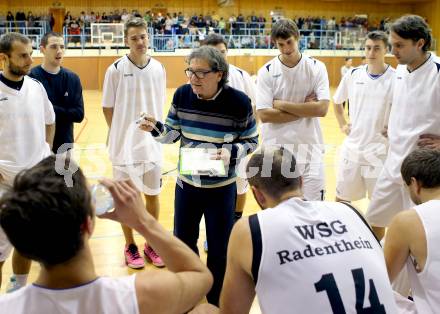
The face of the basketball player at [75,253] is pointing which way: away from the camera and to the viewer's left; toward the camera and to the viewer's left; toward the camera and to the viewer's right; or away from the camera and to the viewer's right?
away from the camera and to the viewer's right

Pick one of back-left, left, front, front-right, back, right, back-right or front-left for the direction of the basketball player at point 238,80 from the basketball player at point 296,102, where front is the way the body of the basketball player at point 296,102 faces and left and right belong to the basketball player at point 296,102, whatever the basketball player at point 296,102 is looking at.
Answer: back-right

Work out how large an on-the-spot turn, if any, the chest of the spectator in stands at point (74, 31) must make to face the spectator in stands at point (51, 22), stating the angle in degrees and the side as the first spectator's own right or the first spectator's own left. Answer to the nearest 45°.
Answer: approximately 135° to the first spectator's own right

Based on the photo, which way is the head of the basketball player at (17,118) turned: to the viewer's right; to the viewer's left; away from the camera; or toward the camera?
to the viewer's right

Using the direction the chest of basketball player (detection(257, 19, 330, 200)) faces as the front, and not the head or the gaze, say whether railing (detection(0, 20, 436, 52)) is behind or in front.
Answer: behind

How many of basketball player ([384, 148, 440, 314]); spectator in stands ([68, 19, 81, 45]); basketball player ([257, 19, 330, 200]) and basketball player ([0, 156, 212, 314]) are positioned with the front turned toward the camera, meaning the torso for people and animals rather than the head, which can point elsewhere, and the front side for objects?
2

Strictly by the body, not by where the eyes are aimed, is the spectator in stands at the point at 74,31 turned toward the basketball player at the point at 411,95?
yes

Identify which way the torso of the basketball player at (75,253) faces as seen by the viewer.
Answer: away from the camera

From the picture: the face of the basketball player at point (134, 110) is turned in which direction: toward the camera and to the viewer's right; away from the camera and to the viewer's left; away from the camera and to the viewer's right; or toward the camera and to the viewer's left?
toward the camera and to the viewer's right

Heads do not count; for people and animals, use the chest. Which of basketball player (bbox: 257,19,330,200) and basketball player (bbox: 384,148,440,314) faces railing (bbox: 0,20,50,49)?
basketball player (bbox: 384,148,440,314)

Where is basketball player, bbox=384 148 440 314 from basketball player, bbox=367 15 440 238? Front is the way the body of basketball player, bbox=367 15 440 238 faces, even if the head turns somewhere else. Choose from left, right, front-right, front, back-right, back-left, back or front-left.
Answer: front-left

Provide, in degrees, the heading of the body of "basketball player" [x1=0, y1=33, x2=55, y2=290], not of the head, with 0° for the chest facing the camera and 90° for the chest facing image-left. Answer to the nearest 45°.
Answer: approximately 315°

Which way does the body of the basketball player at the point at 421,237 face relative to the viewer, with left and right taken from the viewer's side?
facing away from the viewer and to the left of the viewer
